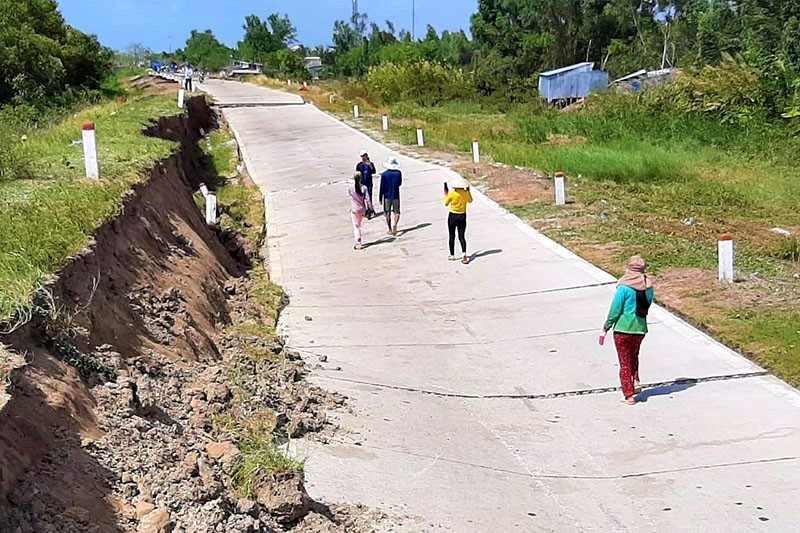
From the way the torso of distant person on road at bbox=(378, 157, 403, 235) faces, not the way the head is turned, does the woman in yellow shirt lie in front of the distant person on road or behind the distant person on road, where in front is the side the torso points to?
behind

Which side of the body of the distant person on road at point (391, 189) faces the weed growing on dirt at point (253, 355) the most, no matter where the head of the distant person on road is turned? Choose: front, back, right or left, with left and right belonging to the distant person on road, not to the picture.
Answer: back

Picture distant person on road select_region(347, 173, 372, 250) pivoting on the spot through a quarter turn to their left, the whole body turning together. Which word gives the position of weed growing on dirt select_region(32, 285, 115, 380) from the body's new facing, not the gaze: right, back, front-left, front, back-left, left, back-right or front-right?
left

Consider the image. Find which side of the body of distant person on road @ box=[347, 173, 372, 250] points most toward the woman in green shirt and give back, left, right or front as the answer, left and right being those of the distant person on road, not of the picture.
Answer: back

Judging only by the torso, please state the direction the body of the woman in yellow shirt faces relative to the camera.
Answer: away from the camera

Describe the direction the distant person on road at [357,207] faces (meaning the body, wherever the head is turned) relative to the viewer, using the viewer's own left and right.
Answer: facing away from the viewer

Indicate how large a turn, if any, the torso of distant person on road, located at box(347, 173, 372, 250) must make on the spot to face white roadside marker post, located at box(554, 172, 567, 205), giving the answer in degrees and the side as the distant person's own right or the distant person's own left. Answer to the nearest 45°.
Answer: approximately 45° to the distant person's own right

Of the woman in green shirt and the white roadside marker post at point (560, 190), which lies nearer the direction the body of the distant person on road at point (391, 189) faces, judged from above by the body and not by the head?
the white roadside marker post

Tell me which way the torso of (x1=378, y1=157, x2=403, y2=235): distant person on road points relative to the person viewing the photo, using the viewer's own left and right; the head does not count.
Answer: facing away from the viewer

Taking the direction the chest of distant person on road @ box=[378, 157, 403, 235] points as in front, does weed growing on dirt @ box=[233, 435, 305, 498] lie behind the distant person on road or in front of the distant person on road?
behind

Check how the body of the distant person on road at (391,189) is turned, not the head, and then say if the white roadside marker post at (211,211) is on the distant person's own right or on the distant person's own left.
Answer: on the distant person's own left
